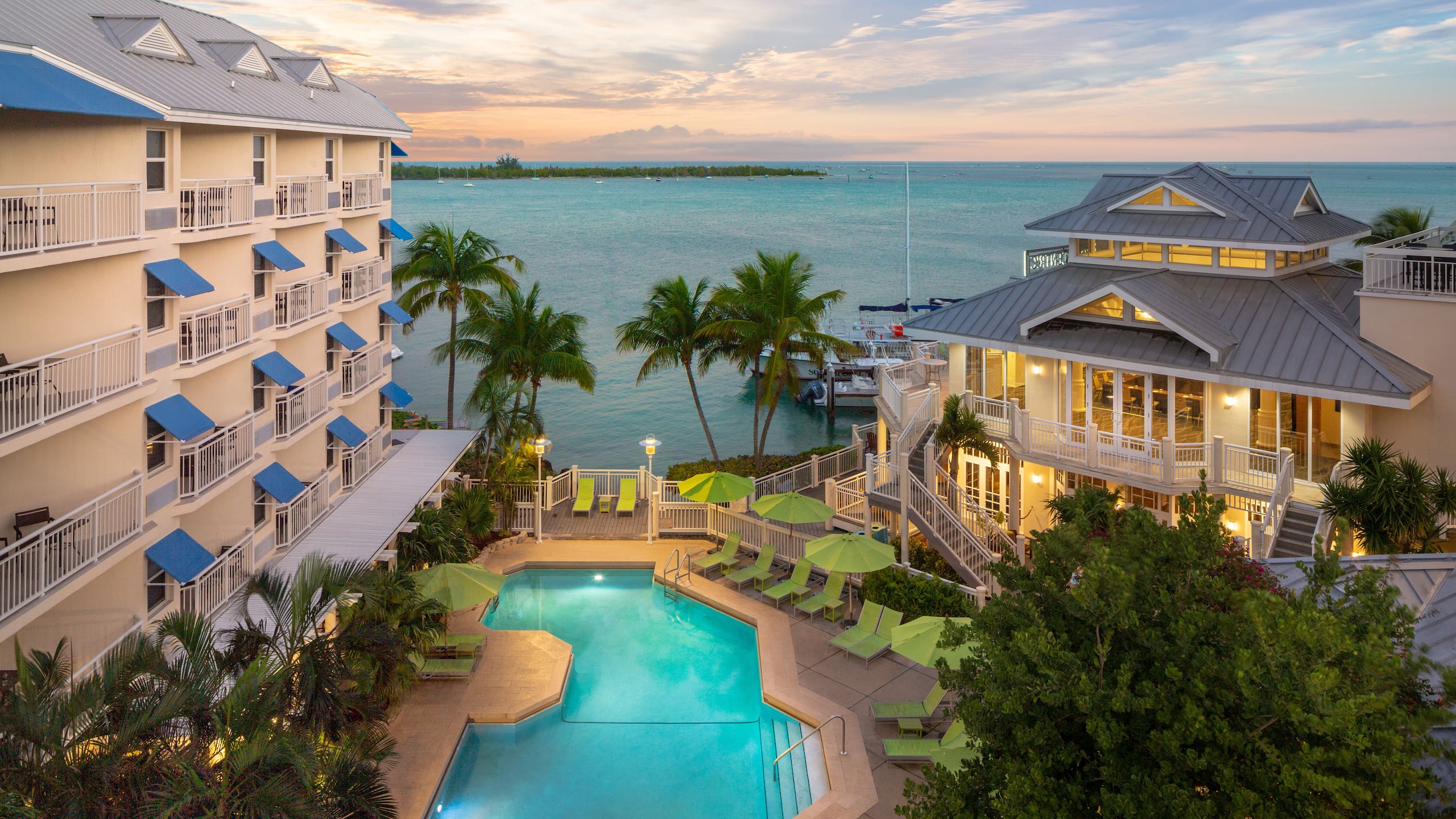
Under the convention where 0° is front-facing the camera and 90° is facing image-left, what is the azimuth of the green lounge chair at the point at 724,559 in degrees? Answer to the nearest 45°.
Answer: approximately 45°

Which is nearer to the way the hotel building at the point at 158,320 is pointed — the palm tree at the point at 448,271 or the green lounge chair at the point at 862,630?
the green lounge chair

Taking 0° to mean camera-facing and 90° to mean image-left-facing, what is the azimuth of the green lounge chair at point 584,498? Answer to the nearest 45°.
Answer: approximately 0°

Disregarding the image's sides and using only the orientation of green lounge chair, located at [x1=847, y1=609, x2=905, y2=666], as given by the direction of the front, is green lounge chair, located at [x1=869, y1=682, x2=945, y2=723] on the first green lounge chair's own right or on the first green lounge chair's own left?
on the first green lounge chair's own left

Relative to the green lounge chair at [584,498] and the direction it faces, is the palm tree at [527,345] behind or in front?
behind

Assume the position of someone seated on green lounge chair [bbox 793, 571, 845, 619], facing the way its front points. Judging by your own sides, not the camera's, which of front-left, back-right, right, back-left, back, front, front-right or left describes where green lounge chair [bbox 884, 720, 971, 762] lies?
front-left

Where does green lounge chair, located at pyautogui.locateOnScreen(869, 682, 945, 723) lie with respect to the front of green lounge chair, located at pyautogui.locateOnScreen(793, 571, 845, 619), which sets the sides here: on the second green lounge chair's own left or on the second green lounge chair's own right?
on the second green lounge chair's own left

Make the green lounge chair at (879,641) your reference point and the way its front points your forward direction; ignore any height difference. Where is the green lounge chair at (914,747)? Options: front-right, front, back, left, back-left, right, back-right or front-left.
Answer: front-left

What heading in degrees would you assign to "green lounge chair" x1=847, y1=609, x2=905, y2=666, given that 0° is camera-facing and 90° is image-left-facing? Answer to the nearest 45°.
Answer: approximately 45°
